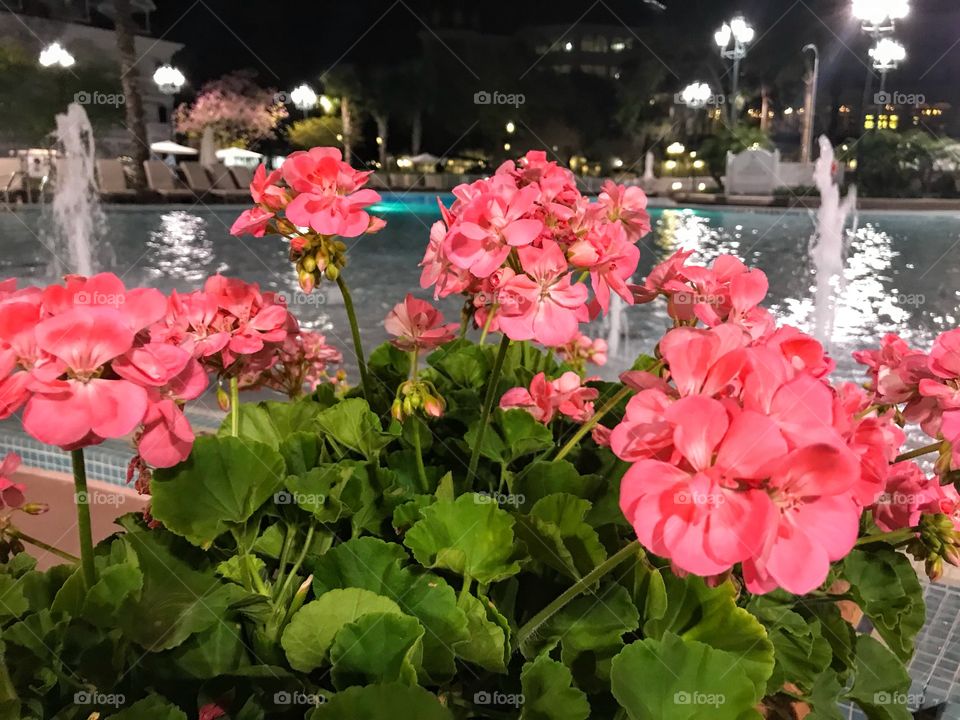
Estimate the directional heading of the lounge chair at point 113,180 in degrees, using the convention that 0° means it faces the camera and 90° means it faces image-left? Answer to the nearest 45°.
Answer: approximately 315°

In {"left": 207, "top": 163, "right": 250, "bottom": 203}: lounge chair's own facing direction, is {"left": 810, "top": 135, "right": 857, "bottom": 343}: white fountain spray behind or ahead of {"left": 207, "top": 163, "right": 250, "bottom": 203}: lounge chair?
ahead

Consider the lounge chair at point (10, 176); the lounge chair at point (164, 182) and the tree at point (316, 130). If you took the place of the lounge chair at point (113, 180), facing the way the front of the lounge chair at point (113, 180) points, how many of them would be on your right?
1

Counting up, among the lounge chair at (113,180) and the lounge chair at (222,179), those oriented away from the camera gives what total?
0

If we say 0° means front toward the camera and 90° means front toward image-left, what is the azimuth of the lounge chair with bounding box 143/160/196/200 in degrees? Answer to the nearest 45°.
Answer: approximately 315°

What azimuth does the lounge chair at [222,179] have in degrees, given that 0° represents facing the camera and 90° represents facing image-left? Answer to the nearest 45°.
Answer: approximately 315°

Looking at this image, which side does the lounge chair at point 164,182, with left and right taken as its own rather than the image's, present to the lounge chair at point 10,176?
right
